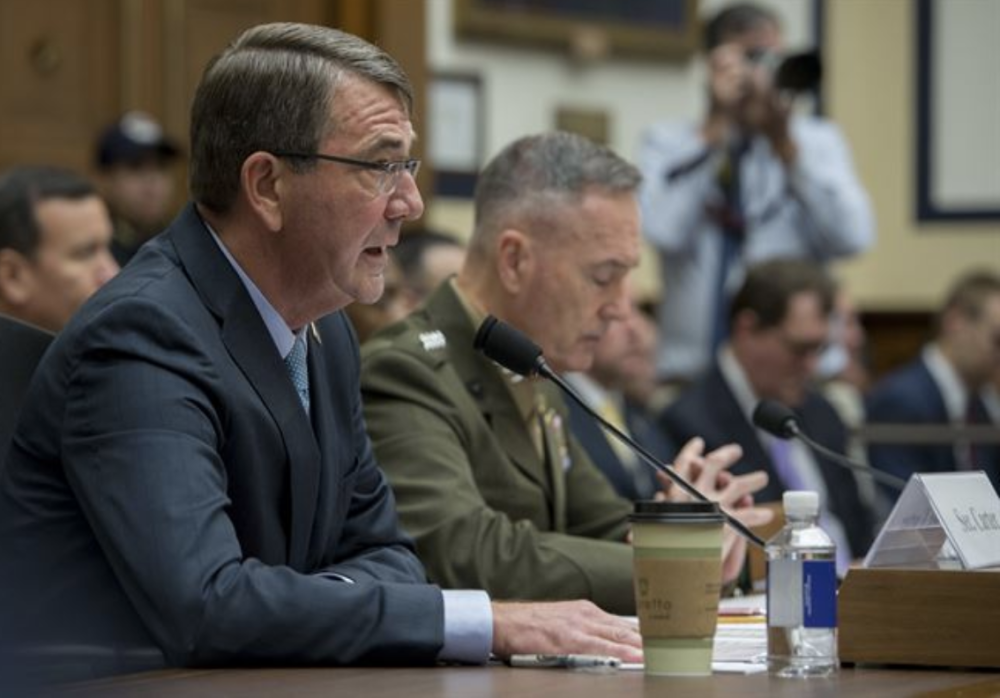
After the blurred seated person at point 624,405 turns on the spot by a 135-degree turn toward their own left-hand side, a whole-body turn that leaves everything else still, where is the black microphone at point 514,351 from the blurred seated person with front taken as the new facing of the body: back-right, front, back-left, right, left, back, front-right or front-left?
back

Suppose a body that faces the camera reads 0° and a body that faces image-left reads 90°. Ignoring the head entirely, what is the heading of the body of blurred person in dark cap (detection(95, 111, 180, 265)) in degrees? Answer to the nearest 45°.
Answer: approximately 315°

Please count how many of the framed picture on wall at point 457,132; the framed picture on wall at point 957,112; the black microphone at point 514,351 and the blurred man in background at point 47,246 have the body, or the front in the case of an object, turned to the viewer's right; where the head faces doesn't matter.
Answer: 1

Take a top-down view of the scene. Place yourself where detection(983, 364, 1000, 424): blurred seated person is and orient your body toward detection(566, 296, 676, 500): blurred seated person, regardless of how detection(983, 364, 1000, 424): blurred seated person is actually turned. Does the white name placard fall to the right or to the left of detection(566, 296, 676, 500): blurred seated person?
left

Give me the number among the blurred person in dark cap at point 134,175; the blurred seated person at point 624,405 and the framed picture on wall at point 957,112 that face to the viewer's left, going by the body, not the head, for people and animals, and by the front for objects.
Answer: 0

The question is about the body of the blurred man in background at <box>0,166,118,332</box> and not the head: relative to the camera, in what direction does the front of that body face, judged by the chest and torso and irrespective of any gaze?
to the viewer's right

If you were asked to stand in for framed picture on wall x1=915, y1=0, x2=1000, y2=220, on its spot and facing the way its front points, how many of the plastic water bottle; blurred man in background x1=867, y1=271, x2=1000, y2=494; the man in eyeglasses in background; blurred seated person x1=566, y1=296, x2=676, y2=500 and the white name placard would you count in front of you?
5

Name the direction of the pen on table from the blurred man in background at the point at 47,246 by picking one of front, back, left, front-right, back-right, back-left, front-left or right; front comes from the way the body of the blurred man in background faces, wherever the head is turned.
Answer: right

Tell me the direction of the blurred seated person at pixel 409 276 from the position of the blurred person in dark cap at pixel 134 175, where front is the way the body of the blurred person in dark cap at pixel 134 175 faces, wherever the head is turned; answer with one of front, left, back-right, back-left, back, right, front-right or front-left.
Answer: front

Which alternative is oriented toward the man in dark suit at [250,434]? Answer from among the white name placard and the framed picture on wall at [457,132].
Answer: the framed picture on wall

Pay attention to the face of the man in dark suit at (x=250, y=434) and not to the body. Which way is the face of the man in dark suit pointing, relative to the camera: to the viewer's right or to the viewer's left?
to the viewer's right

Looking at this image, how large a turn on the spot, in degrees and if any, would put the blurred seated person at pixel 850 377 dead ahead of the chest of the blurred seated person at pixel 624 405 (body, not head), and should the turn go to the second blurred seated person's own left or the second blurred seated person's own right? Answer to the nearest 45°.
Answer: approximately 90° to the second blurred seated person's own left

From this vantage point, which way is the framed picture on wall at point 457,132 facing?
toward the camera

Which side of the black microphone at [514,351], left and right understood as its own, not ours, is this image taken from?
left
